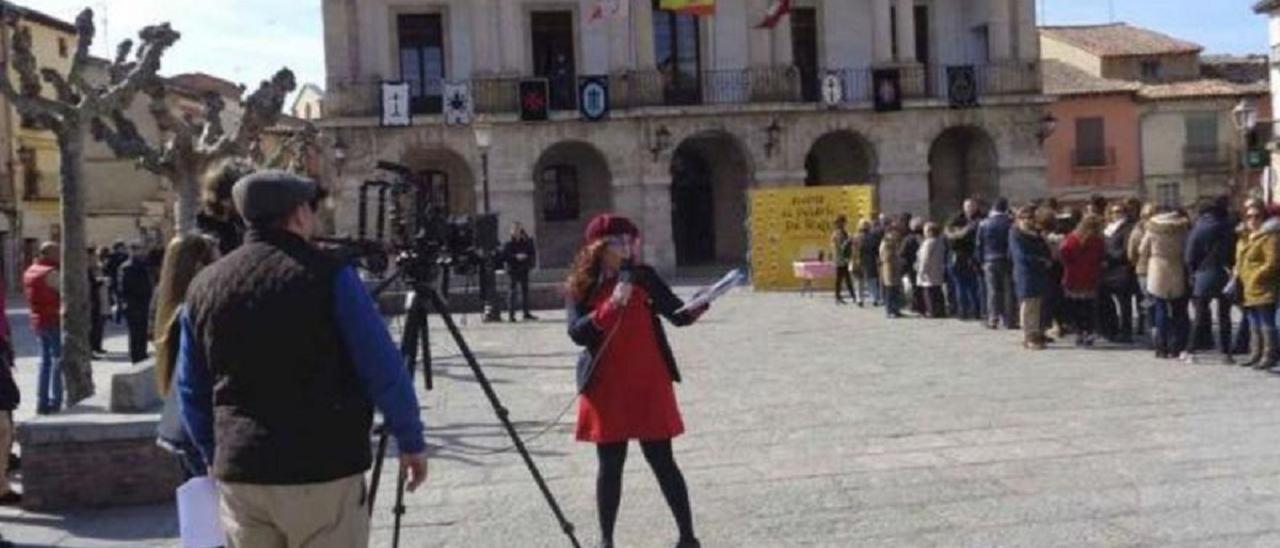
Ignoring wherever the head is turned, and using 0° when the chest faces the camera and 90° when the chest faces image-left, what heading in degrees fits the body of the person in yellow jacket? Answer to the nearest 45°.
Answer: approximately 45°

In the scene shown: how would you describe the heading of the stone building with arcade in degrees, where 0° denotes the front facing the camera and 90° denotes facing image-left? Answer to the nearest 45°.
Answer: approximately 0°

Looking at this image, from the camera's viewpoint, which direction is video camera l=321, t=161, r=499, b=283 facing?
to the viewer's right

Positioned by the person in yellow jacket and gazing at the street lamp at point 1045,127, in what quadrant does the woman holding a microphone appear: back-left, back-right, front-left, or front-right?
back-left

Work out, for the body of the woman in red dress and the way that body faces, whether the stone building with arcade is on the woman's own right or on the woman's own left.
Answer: on the woman's own left

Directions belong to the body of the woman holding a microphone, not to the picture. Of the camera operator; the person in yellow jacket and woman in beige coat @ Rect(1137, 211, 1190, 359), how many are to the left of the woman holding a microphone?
2

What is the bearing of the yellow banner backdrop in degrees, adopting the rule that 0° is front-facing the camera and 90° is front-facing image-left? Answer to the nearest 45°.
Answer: approximately 0°
